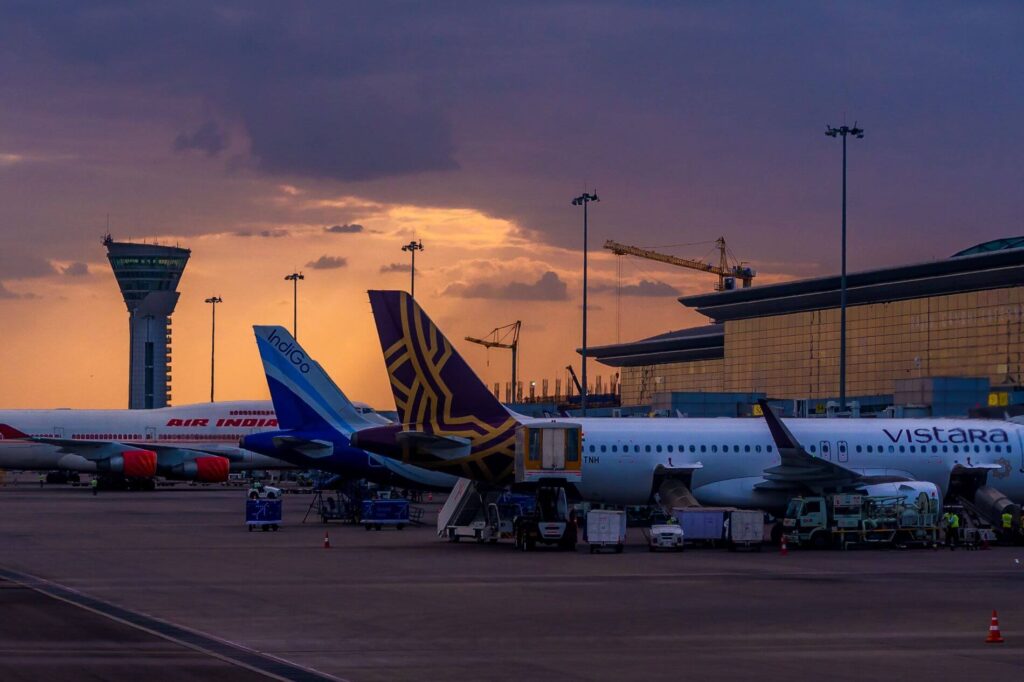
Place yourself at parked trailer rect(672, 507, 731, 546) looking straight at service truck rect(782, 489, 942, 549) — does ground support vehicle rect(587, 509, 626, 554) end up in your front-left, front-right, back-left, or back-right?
back-right

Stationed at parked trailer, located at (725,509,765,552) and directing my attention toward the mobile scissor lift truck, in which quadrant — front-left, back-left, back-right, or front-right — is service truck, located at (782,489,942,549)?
back-right

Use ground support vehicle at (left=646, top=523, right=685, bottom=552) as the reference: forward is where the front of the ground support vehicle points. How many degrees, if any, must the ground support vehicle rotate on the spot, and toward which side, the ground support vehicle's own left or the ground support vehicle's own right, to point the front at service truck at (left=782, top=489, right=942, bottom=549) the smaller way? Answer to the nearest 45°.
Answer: approximately 135° to the ground support vehicle's own left

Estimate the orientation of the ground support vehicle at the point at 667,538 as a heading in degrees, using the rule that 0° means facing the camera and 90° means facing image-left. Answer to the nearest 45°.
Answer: approximately 0°

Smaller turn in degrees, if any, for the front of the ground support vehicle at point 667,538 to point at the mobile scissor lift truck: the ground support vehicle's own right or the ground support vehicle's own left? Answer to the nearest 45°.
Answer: approximately 90° to the ground support vehicle's own right

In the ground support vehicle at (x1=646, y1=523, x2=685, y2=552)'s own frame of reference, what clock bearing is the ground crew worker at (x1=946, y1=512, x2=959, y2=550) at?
The ground crew worker is roughly at 8 o'clock from the ground support vehicle.
